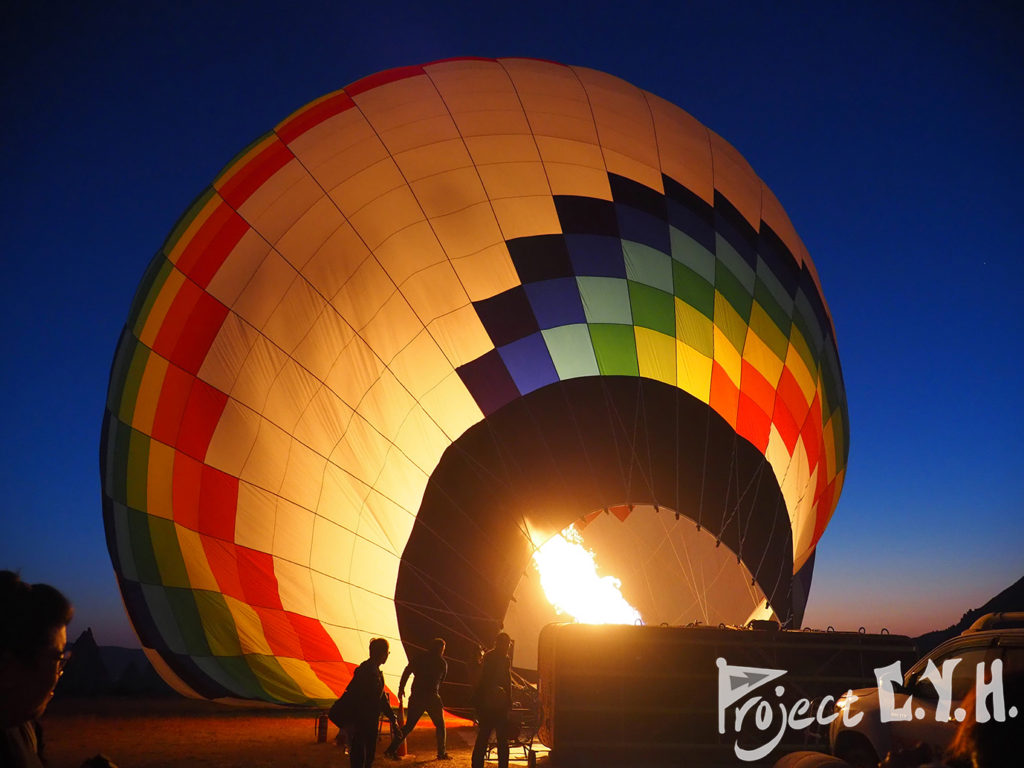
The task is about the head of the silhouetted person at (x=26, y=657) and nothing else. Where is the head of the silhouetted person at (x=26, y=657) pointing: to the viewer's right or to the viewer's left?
to the viewer's right

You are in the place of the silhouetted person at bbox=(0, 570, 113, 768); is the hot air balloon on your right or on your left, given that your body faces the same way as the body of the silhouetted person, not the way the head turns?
on your left

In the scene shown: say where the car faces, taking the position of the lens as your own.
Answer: facing to the left of the viewer

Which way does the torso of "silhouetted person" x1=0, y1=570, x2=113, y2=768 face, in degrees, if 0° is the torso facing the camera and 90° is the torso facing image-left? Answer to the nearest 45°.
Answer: approximately 270°

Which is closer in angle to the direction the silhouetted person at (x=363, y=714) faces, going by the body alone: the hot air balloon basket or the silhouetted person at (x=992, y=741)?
the hot air balloon basket

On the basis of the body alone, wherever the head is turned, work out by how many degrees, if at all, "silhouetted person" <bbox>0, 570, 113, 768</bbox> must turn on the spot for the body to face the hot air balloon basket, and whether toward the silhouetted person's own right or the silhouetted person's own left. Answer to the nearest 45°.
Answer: approximately 45° to the silhouetted person's own left
